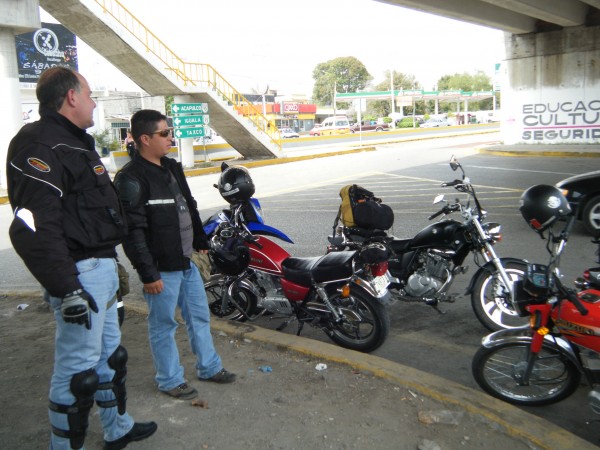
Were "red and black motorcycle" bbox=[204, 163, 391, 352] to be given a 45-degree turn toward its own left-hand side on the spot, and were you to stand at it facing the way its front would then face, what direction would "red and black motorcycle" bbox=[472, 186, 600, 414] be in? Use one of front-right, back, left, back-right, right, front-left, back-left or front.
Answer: back-left

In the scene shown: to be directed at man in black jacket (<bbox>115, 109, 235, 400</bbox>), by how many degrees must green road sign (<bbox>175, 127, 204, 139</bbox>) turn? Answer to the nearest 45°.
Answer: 0° — it already faces them

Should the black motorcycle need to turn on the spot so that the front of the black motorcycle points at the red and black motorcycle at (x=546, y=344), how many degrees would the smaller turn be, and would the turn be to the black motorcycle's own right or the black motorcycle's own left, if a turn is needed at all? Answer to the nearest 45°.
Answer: approximately 45° to the black motorcycle's own right

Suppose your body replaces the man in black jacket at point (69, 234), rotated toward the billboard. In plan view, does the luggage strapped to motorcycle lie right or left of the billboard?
right

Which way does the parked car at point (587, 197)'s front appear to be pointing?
to the viewer's left

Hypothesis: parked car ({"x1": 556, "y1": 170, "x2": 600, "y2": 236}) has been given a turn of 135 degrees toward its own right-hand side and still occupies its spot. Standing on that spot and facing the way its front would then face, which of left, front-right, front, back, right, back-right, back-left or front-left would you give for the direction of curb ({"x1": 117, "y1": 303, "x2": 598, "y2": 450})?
back-right

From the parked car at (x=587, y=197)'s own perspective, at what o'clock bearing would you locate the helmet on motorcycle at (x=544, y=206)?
The helmet on motorcycle is roughly at 9 o'clock from the parked car.

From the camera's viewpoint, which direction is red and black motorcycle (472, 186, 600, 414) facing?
to the viewer's left

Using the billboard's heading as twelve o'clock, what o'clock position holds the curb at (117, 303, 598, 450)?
The curb is roughly at 12 o'clock from the billboard.

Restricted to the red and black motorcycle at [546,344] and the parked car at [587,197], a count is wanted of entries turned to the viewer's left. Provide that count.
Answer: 2

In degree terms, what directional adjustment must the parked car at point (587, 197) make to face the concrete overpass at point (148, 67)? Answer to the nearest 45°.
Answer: approximately 45° to its right
